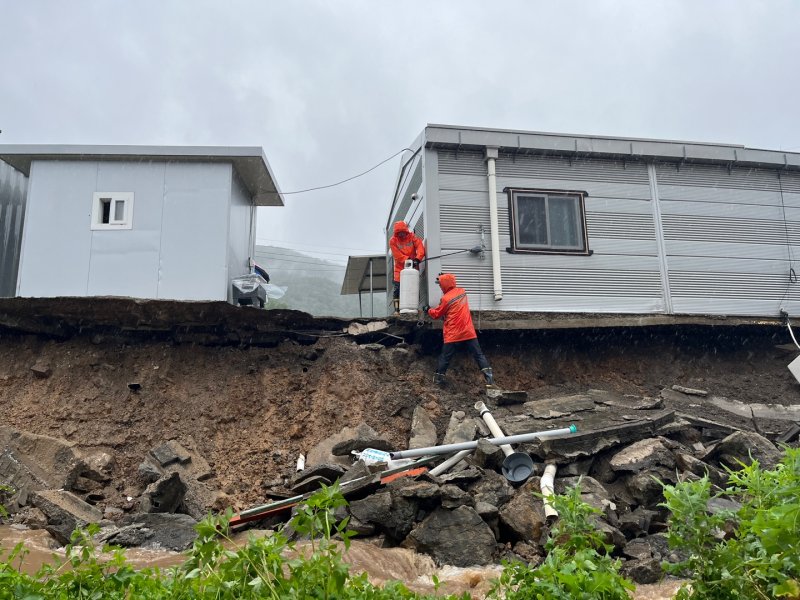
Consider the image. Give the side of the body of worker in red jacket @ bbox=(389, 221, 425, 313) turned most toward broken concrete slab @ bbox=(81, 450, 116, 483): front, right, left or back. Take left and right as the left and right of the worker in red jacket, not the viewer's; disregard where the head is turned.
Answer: right

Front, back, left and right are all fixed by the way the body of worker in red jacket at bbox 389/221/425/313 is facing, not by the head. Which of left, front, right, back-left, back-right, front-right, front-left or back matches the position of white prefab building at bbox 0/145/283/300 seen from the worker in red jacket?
right

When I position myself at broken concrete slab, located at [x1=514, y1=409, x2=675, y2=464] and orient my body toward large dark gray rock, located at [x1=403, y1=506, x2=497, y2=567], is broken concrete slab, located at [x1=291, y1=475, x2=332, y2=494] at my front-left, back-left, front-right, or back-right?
front-right

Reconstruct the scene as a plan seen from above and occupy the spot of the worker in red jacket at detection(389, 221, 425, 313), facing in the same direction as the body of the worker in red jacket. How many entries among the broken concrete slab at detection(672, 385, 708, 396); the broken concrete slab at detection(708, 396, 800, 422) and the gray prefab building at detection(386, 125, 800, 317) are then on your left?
3

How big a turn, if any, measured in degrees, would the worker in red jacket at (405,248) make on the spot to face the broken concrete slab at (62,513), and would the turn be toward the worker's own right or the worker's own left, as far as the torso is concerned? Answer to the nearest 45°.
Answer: approximately 45° to the worker's own right

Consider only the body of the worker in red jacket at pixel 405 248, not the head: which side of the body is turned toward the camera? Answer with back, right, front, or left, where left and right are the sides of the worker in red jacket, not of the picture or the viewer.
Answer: front

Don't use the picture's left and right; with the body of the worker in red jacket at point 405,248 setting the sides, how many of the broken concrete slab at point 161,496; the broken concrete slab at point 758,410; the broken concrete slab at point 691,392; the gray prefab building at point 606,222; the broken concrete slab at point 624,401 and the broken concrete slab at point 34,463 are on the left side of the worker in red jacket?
4

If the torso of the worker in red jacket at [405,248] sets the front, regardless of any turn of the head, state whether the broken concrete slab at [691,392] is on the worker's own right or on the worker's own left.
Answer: on the worker's own left

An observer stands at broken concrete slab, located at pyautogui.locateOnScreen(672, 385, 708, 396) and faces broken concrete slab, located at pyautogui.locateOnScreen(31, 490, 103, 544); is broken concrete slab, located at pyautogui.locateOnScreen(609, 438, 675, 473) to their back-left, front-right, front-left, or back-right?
front-left

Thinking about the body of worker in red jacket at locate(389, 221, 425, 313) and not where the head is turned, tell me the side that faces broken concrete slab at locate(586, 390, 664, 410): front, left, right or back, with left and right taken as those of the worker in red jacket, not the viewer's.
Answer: left
